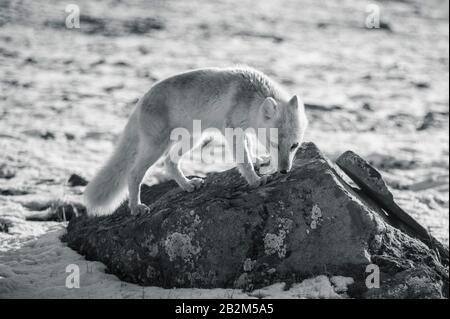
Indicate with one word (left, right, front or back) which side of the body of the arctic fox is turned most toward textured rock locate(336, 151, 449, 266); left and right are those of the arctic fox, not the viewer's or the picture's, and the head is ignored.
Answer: front

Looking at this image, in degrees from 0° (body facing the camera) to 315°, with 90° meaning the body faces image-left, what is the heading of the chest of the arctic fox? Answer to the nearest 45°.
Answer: approximately 270°
